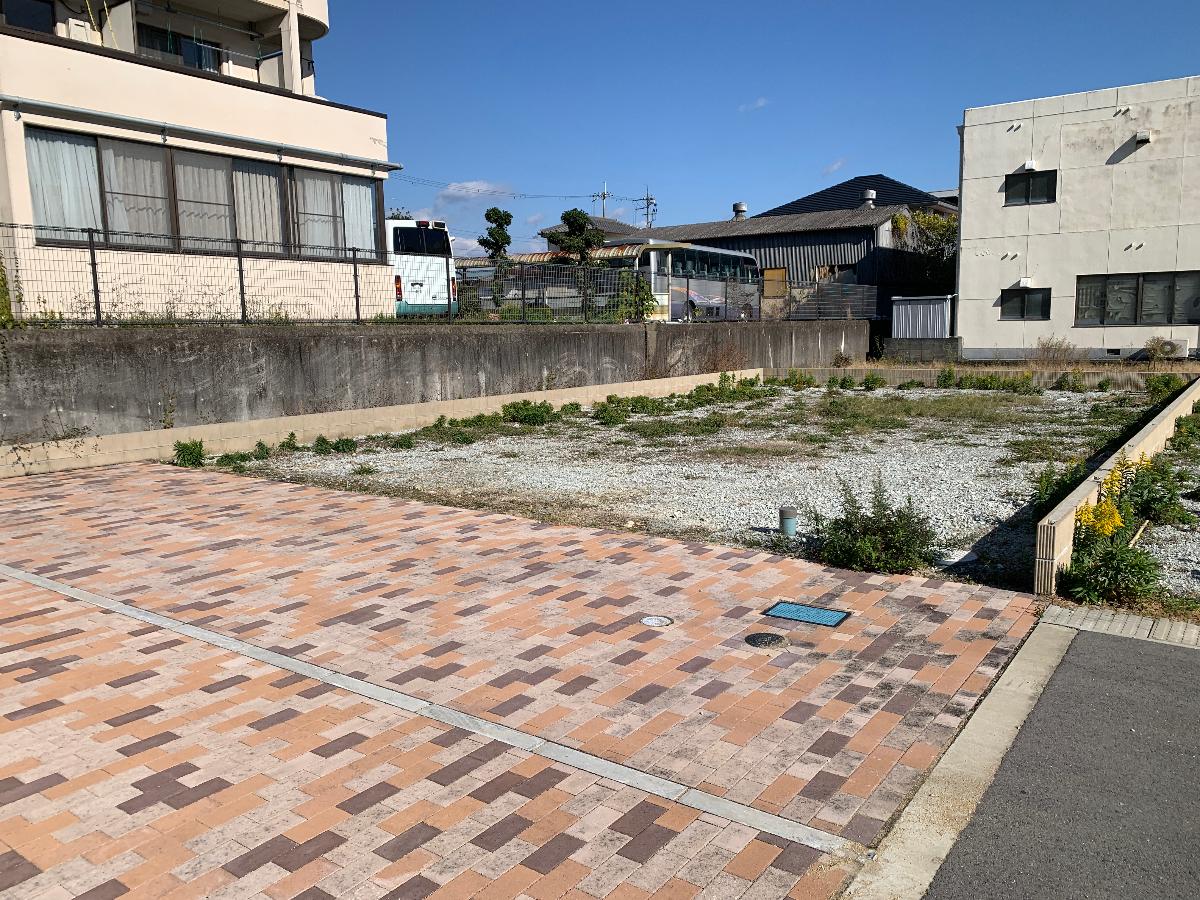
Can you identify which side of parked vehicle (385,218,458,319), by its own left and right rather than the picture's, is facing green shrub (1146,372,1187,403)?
right

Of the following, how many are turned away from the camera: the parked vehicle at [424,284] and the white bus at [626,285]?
1

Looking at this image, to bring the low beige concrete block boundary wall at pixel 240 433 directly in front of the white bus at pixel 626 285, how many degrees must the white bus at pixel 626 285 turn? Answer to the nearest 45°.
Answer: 0° — it already faces it

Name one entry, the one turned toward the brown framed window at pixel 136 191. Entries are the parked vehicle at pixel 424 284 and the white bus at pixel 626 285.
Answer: the white bus

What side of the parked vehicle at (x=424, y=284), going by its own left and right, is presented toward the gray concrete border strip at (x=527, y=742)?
back

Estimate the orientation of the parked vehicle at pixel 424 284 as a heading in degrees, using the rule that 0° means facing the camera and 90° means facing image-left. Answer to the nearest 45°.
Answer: approximately 180°

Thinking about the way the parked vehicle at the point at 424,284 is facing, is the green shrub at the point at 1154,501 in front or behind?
behind

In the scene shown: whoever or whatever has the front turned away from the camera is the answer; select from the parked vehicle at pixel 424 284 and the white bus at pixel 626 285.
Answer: the parked vehicle

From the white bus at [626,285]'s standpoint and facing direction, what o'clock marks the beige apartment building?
The beige apartment building is roughly at 12 o'clock from the white bus.

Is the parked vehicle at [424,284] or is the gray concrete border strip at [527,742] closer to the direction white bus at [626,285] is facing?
the parked vehicle

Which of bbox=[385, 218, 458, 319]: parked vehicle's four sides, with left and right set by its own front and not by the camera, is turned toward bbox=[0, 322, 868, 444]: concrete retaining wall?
back
